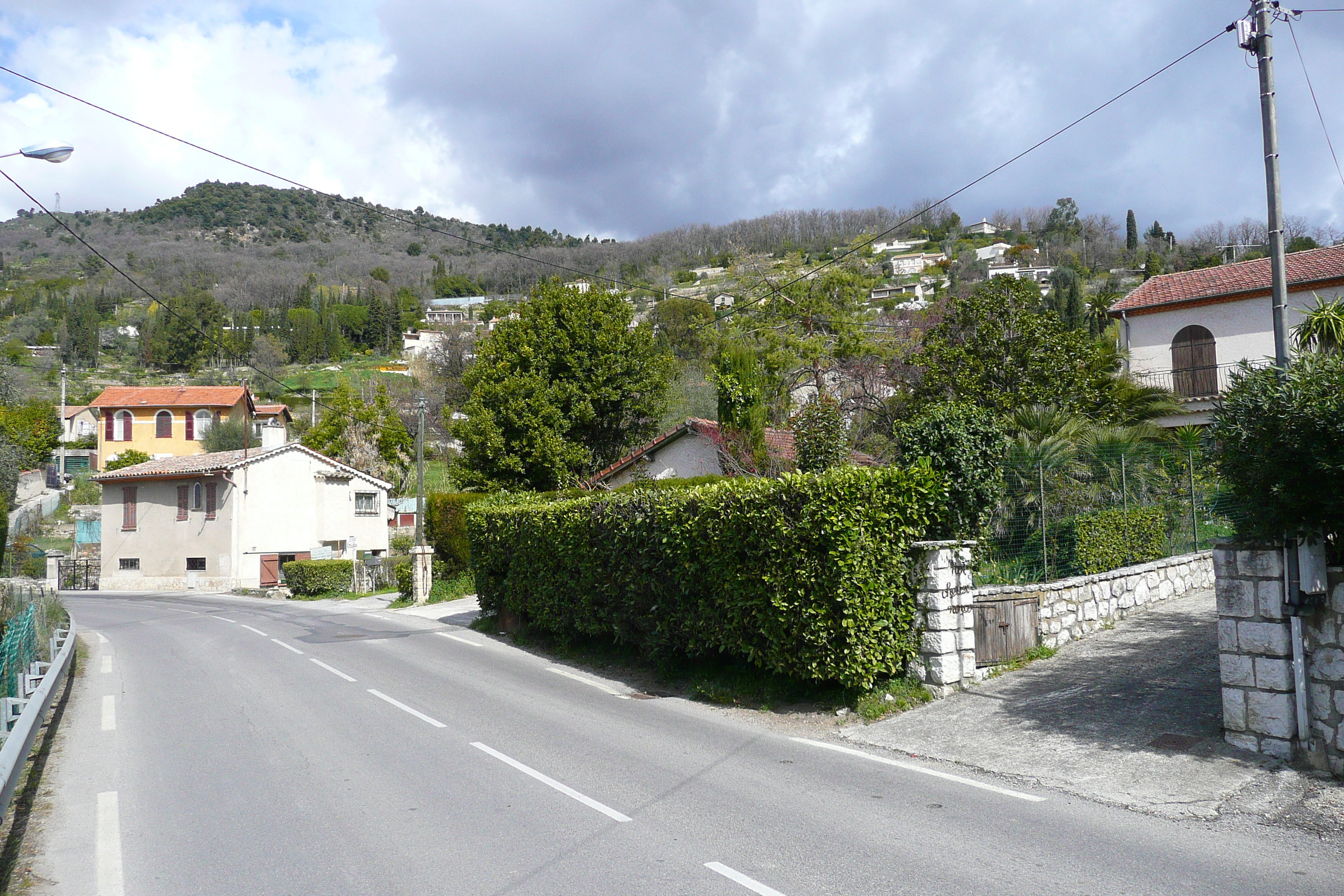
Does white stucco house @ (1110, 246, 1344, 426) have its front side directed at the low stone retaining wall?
yes

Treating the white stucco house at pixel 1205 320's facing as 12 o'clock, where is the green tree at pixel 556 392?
The green tree is roughly at 2 o'clock from the white stucco house.

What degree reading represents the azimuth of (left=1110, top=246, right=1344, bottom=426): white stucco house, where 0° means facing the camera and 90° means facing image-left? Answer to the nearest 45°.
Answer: approximately 0°

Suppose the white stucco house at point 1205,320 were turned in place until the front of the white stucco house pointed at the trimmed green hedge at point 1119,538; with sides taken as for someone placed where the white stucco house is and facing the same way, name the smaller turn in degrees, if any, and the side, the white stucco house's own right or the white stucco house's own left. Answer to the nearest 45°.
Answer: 0° — it already faces it

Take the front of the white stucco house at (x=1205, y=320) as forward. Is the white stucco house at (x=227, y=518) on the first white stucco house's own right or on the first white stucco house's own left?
on the first white stucco house's own right

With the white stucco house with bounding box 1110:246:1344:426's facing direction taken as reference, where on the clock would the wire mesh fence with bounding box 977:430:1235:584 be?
The wire mesh fence is roughly at 12 o'clock from the white stucco house.

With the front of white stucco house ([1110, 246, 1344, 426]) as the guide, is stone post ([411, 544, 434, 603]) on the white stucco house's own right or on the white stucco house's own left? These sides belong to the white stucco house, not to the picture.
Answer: on the white stucco house's own right
